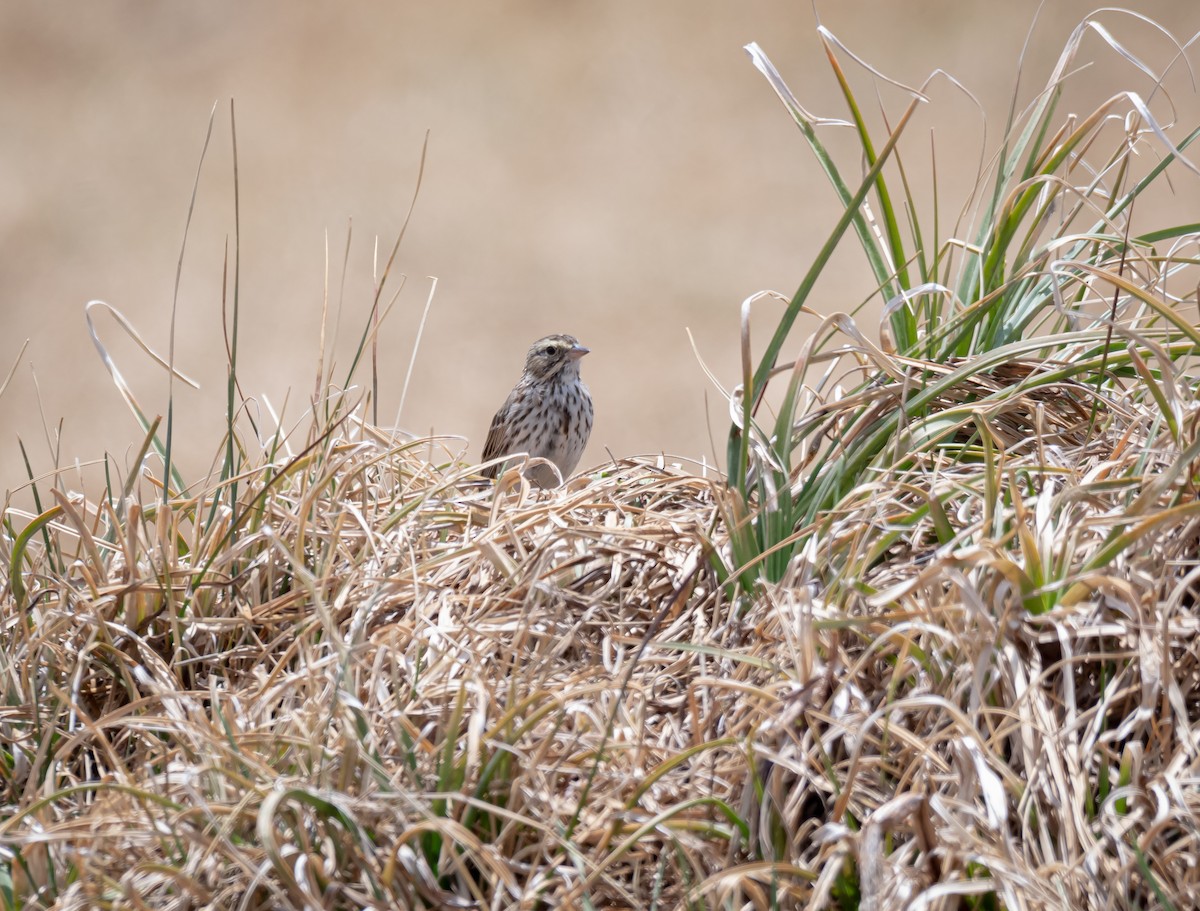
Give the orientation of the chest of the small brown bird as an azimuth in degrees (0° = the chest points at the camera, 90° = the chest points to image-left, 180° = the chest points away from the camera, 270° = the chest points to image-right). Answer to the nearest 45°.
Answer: approximately 315°
